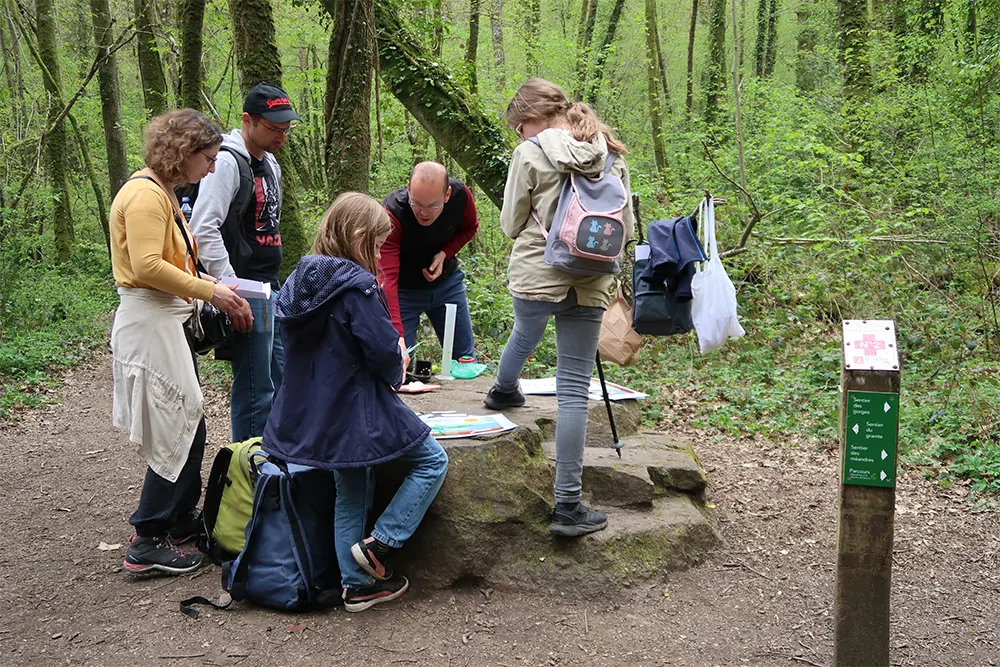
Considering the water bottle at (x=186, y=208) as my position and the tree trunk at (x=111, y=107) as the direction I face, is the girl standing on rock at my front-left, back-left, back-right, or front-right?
back-right

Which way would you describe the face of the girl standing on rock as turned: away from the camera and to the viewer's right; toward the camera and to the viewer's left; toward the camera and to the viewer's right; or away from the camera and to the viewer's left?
away from the camera and to the viewer's left

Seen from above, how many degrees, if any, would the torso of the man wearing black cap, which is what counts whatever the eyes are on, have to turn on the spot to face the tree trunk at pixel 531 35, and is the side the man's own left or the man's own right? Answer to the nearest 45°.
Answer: approximately 90° to the man's own left

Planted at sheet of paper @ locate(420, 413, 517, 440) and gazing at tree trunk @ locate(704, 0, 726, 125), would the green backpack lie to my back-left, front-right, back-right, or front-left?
back-left

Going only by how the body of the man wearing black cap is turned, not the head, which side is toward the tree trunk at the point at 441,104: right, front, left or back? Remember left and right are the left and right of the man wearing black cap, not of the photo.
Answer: left

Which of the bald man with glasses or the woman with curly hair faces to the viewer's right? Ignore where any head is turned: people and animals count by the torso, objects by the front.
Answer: the woman with curly hair

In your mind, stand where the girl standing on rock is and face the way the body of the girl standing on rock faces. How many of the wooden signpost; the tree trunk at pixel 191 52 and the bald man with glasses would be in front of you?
2

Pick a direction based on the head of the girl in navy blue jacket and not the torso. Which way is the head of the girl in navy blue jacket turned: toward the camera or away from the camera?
away from the camera

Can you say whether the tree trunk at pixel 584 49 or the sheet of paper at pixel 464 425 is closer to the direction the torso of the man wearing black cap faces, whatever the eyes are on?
the sheet of paper

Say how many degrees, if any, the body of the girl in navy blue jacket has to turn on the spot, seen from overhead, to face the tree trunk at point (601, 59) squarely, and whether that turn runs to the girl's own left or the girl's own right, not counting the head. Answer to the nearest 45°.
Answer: approximately 45° to the girl's own left

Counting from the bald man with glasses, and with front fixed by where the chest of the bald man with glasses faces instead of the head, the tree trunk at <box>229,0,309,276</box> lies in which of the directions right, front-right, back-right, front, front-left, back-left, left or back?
back-right

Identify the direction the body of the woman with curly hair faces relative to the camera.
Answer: to the viewer's right

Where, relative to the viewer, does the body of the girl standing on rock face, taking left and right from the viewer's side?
facing away from the viewer and to the left of the viewer
